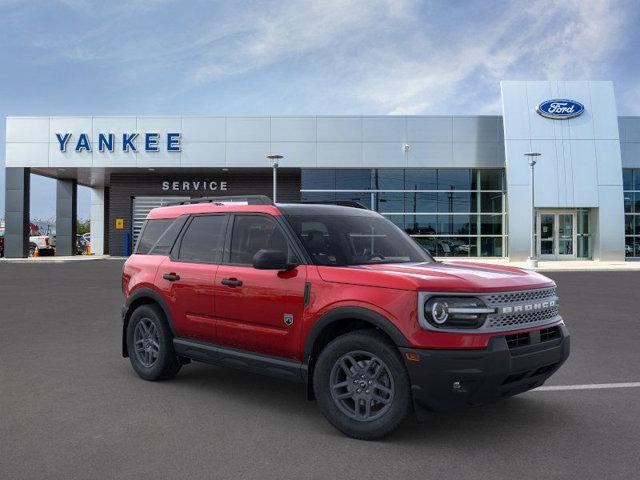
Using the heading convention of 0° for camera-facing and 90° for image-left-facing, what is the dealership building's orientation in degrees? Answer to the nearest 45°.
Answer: approximately 0°

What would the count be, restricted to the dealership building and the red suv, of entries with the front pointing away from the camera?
0

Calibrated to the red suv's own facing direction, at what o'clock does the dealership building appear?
The dealership building is roughly at 8 o'clock from the red suv.

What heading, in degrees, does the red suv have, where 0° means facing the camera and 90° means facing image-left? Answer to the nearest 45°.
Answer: approximately 315°

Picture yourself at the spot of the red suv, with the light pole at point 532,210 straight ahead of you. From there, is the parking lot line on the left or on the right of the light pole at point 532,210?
right

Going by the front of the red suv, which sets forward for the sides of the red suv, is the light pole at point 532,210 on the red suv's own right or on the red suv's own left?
on the red suv's own left

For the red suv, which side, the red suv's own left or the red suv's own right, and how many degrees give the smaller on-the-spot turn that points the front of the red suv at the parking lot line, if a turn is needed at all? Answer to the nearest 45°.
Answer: approximately 90° to the red suv's own left

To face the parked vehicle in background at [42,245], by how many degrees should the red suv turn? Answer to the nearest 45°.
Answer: approximately 180°

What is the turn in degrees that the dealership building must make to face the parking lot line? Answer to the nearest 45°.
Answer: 0° — it already faces it

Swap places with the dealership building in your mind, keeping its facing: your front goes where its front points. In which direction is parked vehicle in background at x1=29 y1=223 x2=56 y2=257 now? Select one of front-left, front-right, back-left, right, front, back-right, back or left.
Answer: right

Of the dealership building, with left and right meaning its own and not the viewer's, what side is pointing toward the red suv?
front
